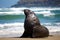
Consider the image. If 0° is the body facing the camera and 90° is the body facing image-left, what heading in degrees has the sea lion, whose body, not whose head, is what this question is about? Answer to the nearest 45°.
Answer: approximately 90°
